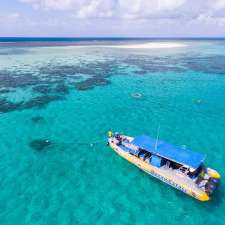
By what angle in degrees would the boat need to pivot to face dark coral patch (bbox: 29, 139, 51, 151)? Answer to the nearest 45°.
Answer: approximately 45° to its left

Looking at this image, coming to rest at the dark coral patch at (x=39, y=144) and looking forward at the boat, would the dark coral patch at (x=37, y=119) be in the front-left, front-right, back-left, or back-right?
back-left

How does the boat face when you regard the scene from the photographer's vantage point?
facing away from the viewer and to the left of the viewer

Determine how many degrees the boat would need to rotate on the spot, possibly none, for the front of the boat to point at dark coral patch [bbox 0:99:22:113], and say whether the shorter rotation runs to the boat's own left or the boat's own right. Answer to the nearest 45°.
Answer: approximately 45° to the boat's own left

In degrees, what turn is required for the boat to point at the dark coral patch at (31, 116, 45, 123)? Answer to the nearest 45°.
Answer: approximately 45° to its left
